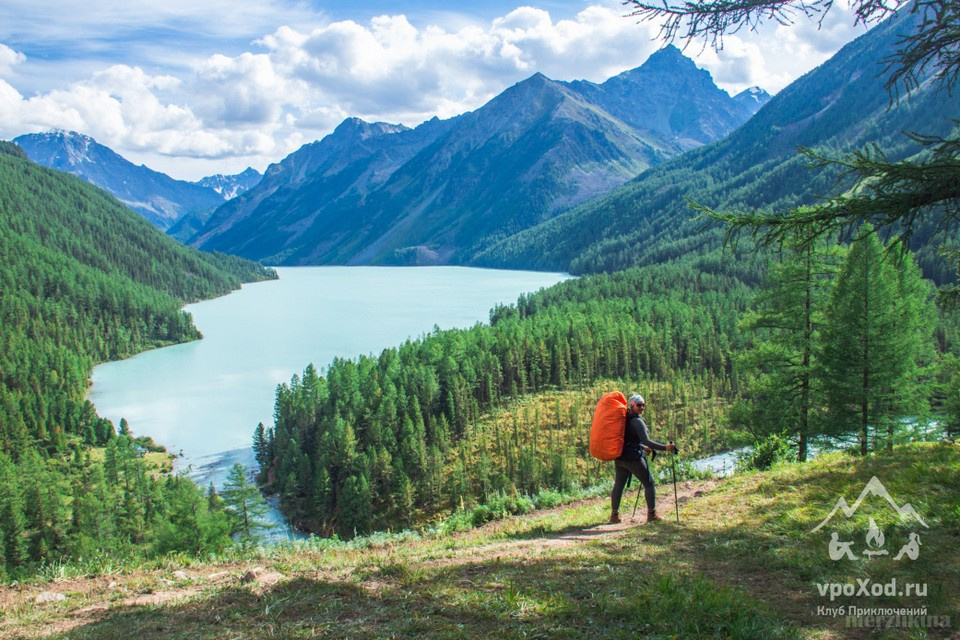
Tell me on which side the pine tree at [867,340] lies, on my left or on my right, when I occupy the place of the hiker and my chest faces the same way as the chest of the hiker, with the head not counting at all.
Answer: on my left

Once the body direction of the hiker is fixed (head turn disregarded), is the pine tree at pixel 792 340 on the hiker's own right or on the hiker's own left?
on the hiker's own left

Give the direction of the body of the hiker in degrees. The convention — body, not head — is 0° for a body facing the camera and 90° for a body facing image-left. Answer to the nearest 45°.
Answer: approximately 270°
